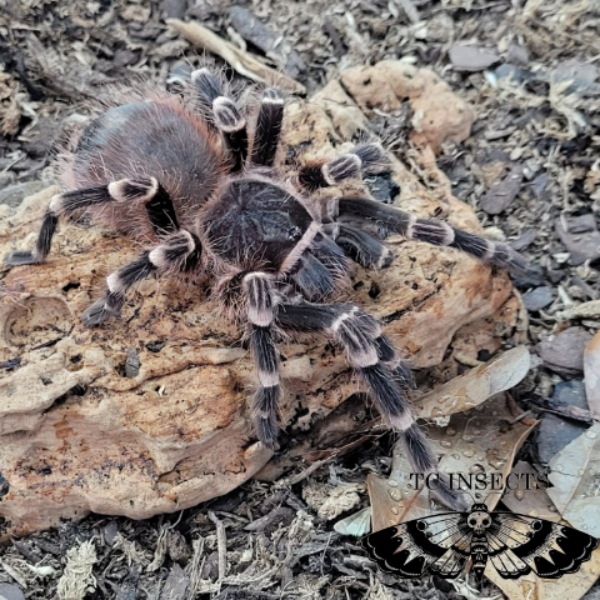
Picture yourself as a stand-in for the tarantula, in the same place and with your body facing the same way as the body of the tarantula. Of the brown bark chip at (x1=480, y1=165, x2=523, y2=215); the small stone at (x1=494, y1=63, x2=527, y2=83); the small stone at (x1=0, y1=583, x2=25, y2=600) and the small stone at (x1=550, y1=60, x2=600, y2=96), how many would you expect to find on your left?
3

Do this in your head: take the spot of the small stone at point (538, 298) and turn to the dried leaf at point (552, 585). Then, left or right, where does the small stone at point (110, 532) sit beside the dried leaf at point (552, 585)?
right

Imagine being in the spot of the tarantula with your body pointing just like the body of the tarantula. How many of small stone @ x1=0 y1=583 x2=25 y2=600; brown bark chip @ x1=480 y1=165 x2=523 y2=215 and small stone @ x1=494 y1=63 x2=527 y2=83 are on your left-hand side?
2

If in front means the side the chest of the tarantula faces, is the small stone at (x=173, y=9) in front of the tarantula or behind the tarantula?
behind

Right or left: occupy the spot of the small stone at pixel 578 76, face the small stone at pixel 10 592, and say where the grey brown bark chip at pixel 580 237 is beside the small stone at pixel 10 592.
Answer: left

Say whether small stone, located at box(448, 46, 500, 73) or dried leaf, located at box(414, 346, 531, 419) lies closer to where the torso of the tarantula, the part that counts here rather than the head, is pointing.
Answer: the dried leaf

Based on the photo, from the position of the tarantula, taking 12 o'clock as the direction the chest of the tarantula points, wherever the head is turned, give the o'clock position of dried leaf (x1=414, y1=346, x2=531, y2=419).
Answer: The dried leaf is roughly at 11 o'clock from the tarantula.

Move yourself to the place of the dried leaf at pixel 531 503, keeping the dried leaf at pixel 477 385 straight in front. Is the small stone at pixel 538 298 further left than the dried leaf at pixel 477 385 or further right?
right

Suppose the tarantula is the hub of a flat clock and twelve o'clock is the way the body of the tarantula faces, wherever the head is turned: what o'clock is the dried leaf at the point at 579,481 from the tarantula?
The dried leaf is roughly at 11 o'clock from the tarantula.

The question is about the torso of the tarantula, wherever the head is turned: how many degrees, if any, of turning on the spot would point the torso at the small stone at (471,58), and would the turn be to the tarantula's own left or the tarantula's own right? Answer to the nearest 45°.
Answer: approximately 90° to the tarantula's own left

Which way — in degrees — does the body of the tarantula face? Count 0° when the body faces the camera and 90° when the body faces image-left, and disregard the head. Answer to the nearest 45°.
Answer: approximately 315°

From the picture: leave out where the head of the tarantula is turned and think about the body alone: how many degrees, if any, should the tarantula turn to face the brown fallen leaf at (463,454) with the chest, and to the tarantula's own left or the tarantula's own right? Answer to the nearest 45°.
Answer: approximately 45° to the tarantula's own left

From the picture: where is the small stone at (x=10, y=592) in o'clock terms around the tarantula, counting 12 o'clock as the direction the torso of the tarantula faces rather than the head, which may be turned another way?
The small stone is roughly at 2 o'clock from the tarantula.
